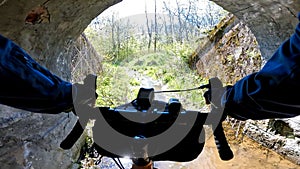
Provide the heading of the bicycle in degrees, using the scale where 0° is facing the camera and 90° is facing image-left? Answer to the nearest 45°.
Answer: approximately 180°
